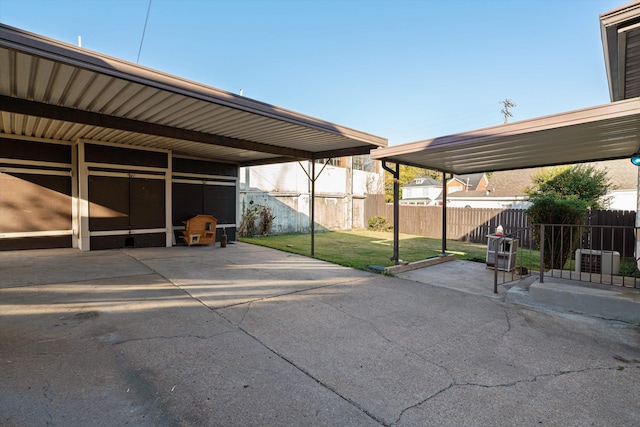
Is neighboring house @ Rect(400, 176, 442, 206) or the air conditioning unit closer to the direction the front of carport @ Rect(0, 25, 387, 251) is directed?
the air conditioning unit

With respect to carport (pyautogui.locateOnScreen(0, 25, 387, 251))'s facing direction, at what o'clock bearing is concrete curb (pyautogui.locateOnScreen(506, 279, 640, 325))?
The concrete curb is roughly at 12 o'clock from the carport.

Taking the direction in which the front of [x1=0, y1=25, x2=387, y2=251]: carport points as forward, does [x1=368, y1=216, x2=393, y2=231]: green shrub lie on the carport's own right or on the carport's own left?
on the carport's own left

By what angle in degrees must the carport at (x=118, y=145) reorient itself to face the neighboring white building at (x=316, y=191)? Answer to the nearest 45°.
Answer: approximately 90° to its left

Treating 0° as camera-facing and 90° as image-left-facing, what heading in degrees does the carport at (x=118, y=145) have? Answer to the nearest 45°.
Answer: approximately 315°

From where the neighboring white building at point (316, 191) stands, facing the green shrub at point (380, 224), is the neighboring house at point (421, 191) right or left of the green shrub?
left

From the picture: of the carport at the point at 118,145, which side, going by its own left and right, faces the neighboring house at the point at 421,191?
left

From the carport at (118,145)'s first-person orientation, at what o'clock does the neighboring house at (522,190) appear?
The neighboring house is roughly at 10 o'clock from the carport.
